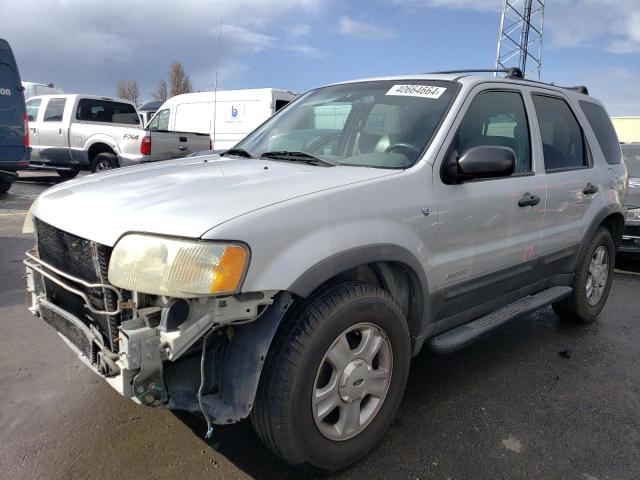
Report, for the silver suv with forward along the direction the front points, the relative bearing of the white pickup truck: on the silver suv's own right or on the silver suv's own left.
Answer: on the silver suv's own right

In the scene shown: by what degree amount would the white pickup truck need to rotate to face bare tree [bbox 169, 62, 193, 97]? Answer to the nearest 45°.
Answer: approximately 45° to its right

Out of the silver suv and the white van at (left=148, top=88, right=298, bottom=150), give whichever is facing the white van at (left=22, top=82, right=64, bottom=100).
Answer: the white van at (left=148, top=88, right=298, bottom=150)

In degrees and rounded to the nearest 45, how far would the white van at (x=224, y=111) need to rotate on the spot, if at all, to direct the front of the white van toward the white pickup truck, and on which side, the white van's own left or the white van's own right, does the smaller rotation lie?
approximately 45° to the white van's own left

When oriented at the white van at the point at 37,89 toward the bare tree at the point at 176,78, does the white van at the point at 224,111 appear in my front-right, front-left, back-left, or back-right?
back-right

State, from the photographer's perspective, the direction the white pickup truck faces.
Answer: facing away from the viewer and to the left of the viewer

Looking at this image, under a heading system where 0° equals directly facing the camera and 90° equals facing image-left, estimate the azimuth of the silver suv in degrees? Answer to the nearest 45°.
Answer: approximately 45°

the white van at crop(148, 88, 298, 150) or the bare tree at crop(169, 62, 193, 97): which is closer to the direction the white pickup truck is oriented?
the bare tree
